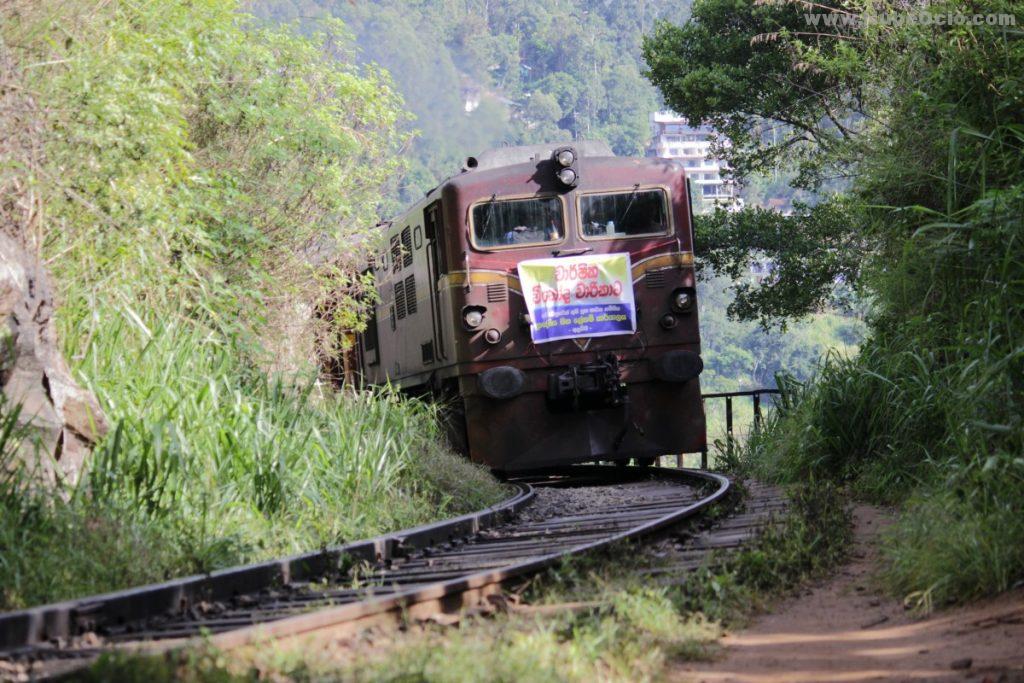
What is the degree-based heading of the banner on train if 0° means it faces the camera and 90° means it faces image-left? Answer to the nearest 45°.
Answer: approximately 0°

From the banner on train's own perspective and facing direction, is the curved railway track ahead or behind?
ahead

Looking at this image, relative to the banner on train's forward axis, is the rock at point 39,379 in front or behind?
in front
